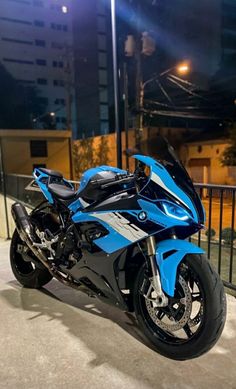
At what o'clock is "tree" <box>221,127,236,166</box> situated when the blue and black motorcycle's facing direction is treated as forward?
The tree is roughly at 8 o'clock from the blue and black motorcycle.

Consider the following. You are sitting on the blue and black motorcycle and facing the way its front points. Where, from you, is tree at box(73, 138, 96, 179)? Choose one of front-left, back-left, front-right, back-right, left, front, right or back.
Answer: back-left

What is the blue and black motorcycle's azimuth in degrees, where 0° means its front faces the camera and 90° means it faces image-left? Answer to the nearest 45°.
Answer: approximately 315°

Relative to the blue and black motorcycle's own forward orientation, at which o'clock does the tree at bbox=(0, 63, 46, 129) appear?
The tree is roughly at 7 o'clock from the blue and black motorcycle.

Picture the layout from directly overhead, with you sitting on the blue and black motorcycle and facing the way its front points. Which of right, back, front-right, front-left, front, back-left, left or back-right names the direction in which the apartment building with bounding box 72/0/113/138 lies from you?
back-left

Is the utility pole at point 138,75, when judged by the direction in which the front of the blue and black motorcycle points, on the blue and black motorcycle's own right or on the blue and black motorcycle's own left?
on the blue and black motorcycle's own left
